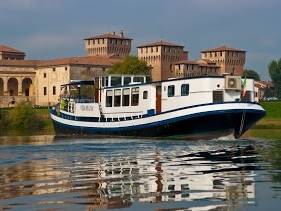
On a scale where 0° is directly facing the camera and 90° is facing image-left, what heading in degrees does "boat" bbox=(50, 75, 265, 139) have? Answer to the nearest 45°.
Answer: approximately 315°
